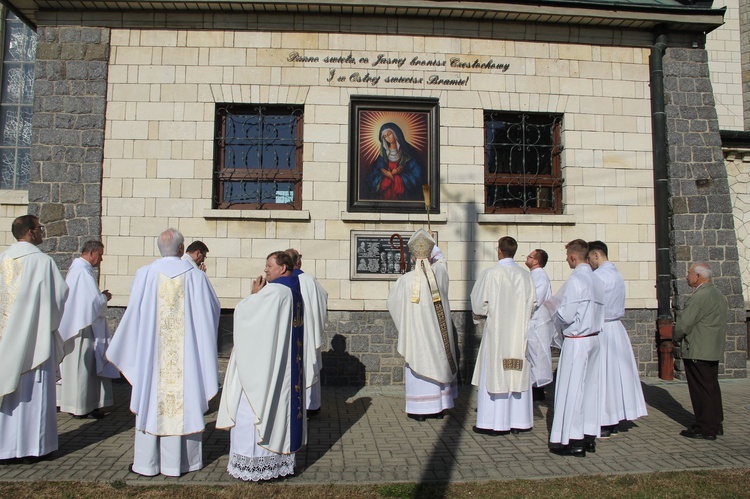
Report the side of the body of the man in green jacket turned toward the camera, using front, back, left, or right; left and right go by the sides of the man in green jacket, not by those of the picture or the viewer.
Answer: left

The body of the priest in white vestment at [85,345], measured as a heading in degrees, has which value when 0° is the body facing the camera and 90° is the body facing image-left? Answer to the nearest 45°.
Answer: approximately 270°

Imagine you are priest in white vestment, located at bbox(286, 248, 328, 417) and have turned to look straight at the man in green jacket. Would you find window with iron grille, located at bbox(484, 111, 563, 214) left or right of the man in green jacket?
left

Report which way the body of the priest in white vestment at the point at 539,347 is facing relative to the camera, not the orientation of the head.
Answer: to the viewer's left

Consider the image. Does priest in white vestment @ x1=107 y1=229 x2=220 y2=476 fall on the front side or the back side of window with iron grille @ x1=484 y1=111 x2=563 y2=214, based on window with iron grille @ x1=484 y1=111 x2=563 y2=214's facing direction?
on the front side

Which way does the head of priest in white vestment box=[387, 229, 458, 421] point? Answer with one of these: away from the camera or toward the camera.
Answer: away from the camera

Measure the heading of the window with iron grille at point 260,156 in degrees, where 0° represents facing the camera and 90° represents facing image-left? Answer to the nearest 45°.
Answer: approximately 0°

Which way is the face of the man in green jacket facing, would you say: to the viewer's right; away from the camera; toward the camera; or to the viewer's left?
to the viewer's left

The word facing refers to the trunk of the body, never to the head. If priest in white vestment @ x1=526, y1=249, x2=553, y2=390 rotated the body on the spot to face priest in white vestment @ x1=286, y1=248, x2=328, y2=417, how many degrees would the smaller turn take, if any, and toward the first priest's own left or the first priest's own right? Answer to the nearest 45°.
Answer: approximately 45° to the first priest's own left

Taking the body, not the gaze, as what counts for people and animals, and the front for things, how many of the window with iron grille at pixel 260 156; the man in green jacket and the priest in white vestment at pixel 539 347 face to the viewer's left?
2

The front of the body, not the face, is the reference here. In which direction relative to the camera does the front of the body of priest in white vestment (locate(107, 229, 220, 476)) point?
away from the camera
